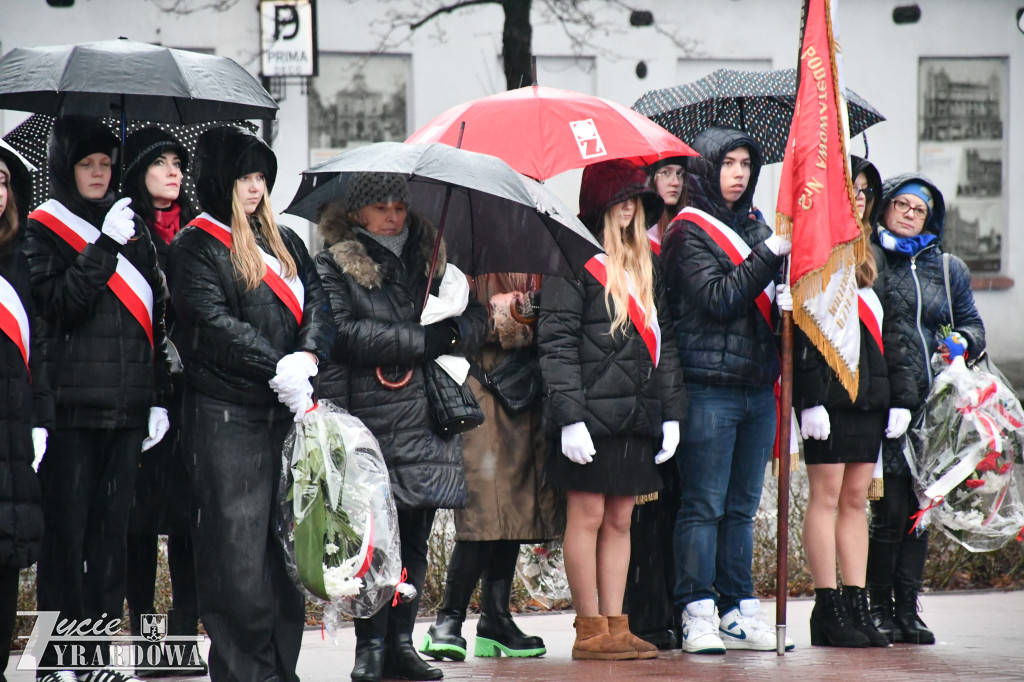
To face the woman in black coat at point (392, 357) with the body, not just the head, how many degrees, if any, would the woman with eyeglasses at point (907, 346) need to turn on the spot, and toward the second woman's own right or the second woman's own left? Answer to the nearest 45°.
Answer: approximately 45° to the second woman's own right

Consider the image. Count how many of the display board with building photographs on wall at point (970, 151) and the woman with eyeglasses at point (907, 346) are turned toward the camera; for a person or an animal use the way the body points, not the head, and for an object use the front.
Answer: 2

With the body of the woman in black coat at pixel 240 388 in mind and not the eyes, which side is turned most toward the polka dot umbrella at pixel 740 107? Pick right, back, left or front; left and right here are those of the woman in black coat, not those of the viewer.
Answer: left

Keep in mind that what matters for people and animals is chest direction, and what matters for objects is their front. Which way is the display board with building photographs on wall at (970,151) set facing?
toward the camera

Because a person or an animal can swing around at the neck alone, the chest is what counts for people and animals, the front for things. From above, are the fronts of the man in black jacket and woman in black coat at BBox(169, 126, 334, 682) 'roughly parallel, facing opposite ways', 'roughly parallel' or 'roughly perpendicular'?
roughly parallel

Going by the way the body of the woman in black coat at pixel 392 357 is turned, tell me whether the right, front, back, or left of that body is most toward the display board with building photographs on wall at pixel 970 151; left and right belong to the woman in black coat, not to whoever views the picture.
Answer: left

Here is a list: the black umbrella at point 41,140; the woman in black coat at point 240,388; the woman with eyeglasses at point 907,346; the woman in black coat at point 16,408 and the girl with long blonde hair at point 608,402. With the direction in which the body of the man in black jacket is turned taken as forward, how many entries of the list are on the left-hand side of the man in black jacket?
1

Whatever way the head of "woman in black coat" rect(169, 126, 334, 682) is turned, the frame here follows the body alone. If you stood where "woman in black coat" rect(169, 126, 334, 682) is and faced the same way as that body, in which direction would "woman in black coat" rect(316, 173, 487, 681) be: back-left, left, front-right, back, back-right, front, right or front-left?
left

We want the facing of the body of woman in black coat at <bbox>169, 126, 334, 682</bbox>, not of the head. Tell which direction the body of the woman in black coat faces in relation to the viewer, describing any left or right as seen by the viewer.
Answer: facing the viewer and to the right of the viewer

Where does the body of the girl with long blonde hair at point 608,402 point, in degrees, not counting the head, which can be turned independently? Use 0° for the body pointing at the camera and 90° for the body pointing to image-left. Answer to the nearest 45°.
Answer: approximately 315°

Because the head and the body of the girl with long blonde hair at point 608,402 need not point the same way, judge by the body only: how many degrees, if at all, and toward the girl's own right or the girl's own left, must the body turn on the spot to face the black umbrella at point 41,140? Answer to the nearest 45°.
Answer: approximately 135° to the girl's own right

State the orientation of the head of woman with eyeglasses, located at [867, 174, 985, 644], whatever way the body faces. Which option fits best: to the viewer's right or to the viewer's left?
to the viewer's left

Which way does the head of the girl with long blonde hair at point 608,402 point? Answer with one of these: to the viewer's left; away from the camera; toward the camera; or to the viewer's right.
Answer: toward the camera

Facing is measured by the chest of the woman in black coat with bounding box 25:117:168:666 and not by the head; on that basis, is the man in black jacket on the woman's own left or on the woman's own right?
on the woman's own left

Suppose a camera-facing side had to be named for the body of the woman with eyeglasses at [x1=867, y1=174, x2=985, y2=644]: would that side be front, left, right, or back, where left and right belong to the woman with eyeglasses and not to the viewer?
front
